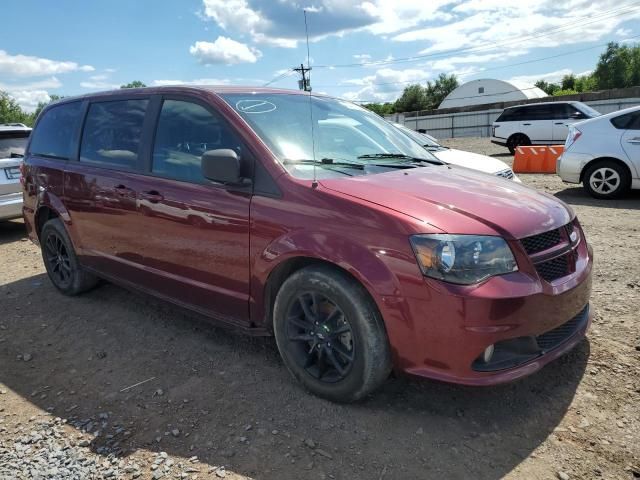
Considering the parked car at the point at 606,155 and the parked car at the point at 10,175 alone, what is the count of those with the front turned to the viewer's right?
1

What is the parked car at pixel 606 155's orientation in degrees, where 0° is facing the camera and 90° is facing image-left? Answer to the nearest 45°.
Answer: approximately 270°

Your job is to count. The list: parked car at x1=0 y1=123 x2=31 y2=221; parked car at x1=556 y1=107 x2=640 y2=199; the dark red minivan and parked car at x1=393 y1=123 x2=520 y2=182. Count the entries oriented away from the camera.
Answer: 1

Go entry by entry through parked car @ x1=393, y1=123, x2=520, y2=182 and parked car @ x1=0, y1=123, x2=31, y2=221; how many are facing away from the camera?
1

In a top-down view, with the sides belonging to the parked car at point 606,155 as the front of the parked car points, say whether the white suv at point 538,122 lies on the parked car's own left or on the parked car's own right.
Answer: on the parked car's own left

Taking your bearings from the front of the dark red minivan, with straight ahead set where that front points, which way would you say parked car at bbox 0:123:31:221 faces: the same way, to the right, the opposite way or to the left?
the opposite way

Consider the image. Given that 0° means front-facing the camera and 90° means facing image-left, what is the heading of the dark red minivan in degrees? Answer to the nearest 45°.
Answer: approximately 315°

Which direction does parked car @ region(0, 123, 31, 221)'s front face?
away from the camera

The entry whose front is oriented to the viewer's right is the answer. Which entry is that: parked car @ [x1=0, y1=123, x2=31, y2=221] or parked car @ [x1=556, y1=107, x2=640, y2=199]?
parked car @ [x1=556, y1=107, x2=640, y2=199]

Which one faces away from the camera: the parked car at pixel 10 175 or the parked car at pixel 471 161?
the parked car at pixel 10 175

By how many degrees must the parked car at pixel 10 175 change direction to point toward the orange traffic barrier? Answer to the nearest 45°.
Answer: approximately 90° to its right

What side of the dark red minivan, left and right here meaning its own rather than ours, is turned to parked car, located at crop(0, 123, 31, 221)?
back
